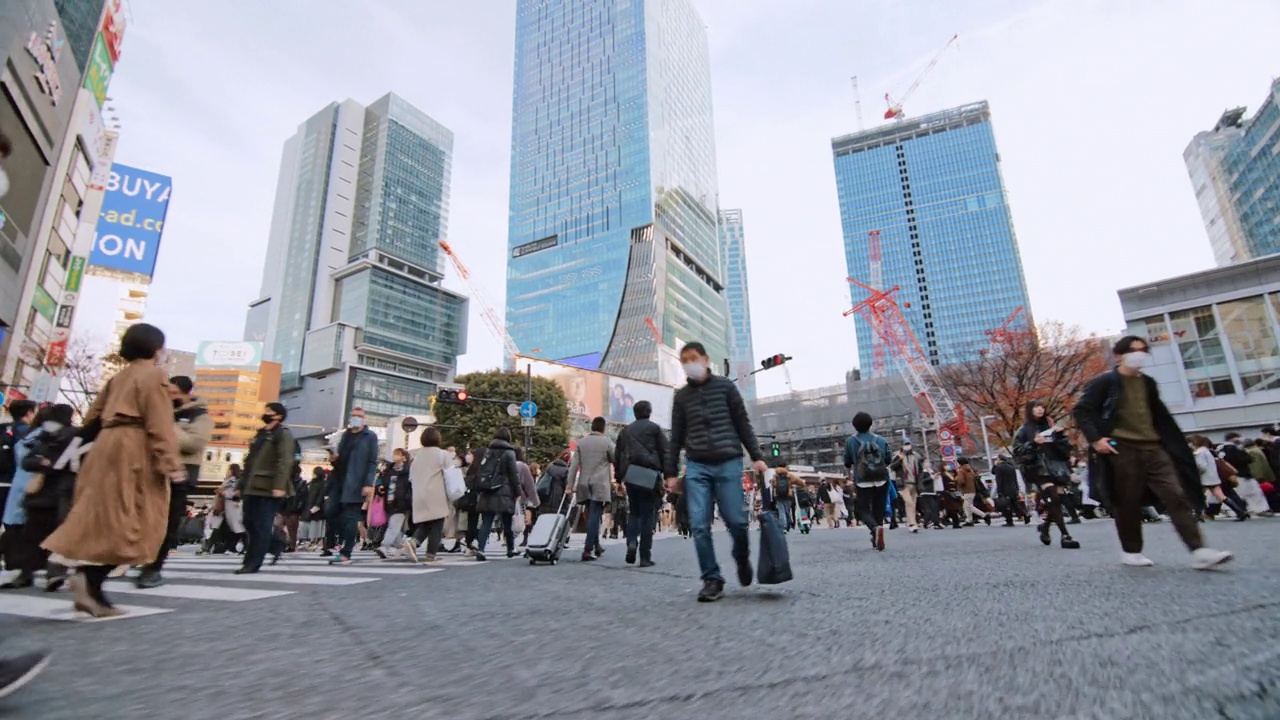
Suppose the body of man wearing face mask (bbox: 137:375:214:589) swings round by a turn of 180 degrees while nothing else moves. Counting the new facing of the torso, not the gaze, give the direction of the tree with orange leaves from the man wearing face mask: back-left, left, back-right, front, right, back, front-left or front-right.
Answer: front-right

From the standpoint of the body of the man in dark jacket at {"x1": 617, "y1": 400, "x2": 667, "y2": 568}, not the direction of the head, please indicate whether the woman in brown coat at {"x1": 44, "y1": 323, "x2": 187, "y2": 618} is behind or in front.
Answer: behind

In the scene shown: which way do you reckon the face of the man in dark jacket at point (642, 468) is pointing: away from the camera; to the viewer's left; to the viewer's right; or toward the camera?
away from the camera

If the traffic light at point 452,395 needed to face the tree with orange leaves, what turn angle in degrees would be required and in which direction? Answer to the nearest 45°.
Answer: approximately 90° to its left

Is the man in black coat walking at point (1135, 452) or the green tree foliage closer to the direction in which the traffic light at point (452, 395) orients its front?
the man in black coat walking

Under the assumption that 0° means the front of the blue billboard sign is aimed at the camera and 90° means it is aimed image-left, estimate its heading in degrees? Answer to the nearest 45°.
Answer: approximately 0°

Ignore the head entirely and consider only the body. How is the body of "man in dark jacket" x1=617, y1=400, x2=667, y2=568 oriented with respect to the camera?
away from the camera

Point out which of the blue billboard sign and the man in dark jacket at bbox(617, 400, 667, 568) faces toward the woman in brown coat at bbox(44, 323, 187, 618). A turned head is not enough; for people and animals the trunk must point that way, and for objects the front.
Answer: the blue billboard sign

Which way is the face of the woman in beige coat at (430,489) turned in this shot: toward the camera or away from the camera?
away from the camera

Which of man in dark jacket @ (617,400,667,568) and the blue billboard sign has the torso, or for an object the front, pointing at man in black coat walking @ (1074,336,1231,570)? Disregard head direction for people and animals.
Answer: the blue billboard sign

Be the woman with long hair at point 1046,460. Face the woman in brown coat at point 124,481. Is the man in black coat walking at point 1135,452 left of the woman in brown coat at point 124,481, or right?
left
